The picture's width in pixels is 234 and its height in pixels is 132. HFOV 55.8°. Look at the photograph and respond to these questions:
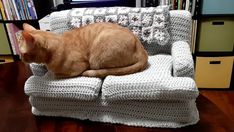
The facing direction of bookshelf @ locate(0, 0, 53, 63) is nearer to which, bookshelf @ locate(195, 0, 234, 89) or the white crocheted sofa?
the white crocheted sofa

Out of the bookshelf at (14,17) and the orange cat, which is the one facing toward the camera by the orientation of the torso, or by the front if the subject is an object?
the bookshelf

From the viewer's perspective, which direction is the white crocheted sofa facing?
toward the camera

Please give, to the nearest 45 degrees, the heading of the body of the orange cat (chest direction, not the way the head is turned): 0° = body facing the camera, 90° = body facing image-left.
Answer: approximately 90°

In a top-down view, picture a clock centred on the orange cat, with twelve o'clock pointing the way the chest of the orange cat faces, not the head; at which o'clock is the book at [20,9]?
The book is roughly at 2 o'clock from the orange cat.

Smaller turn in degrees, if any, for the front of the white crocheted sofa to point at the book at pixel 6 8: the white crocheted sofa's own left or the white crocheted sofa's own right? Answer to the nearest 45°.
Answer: approximately 135° to the white crocheted sofa's own right

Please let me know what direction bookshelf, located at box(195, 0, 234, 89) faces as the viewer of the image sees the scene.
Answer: facing the viewer

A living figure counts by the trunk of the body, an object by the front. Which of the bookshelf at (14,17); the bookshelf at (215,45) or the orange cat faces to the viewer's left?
the orange cat

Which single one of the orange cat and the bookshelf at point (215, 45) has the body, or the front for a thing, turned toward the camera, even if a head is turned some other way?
the bookshelf

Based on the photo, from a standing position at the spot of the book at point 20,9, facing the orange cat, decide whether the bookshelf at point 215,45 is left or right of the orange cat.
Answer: left

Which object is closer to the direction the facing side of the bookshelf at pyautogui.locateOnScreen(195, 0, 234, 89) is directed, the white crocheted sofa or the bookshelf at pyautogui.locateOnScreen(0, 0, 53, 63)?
the white crocheted sofa

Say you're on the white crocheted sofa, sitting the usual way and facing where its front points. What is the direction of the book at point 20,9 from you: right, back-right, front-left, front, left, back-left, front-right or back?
back-right

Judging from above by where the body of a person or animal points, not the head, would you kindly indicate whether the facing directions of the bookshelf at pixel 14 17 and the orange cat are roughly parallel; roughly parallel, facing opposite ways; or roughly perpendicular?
roughly perpendicular

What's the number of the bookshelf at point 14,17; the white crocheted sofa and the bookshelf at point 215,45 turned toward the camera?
3

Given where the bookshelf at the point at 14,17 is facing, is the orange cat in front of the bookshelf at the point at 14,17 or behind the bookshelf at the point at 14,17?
in front

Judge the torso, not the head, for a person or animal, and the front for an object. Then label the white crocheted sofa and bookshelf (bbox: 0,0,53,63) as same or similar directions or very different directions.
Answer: same or similar directions

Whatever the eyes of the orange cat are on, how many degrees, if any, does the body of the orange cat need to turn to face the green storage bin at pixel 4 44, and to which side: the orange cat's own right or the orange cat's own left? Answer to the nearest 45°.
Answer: approximately 45° to the orange cat's own right
